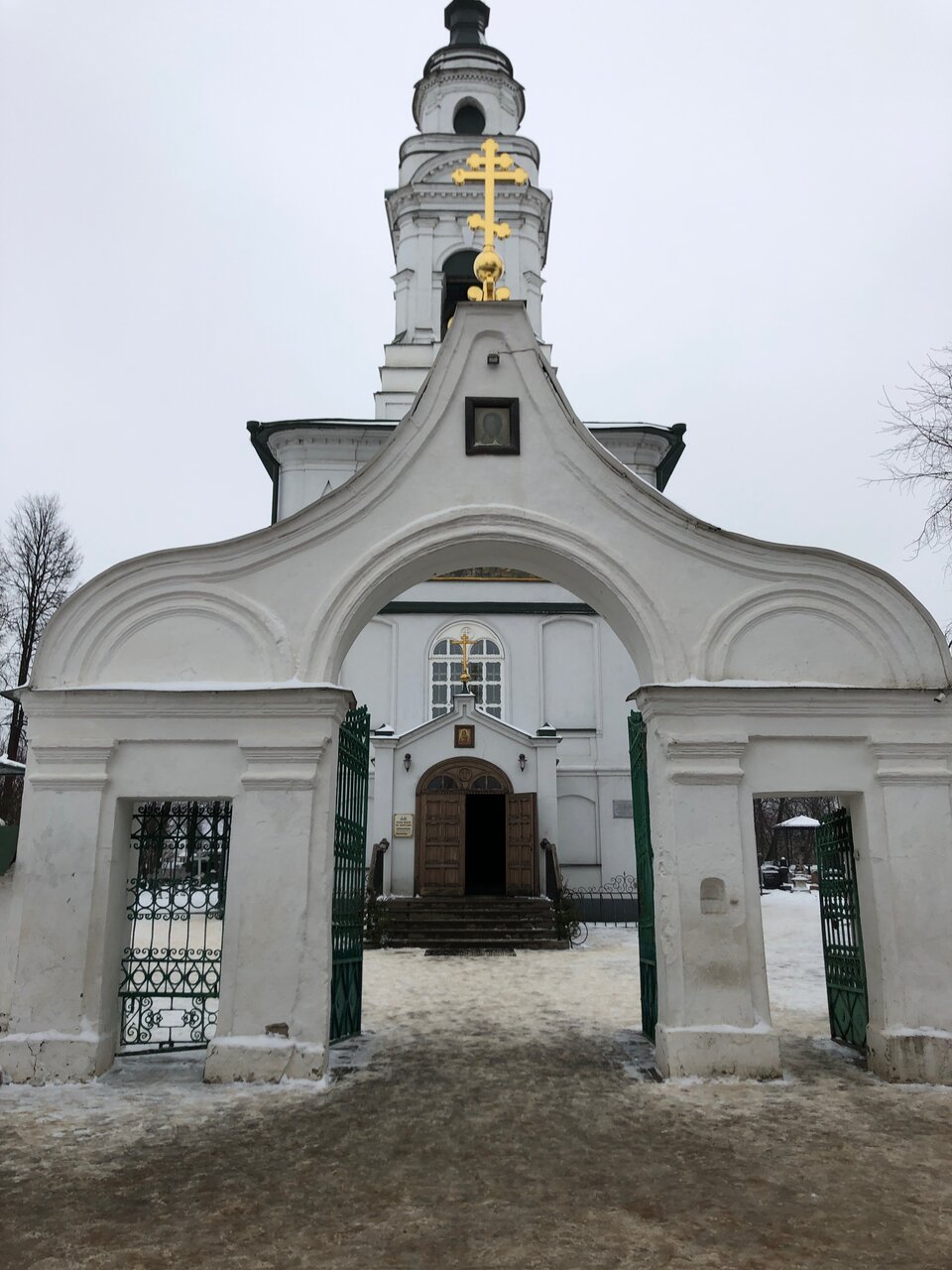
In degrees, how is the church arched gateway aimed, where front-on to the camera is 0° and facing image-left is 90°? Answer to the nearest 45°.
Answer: approximately 0°

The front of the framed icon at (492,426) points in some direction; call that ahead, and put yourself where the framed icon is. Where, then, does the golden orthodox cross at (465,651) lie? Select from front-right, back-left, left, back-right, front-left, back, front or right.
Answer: back

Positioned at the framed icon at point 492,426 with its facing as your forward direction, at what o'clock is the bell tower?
The bell tower is roughly at 6 o'clock from the framed icon.

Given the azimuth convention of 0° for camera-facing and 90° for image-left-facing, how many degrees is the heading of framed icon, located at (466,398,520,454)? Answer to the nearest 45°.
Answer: approximately 0°

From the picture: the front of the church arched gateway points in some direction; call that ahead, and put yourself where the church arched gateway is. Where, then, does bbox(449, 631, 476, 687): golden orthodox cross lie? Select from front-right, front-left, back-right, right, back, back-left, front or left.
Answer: back
